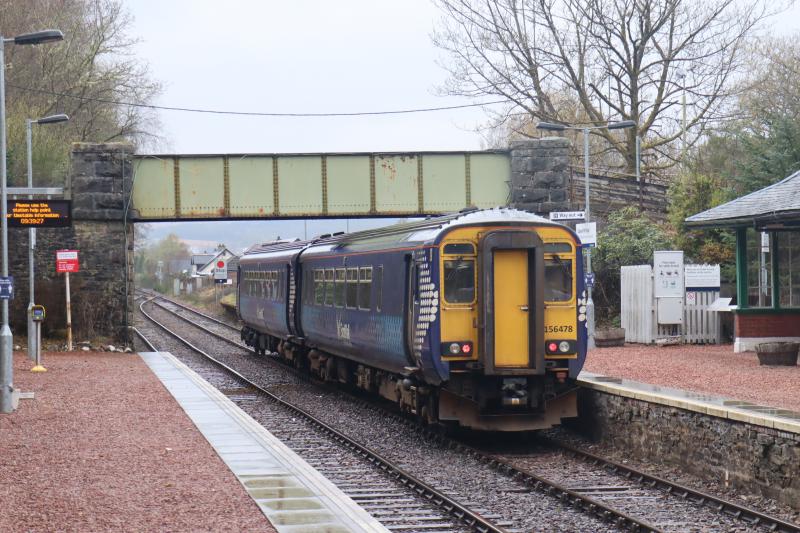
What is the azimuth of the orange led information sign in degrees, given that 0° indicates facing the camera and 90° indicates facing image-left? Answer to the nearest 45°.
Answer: approximately 0°

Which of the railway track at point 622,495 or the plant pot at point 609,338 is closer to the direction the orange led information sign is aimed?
the railway track

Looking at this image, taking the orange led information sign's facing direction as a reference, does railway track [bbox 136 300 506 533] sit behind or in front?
in front

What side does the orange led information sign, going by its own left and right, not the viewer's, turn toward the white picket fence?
left

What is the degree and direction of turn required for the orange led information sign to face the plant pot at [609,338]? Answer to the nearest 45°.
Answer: approximately 90° to its left

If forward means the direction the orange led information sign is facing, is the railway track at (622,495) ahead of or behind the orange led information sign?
ahead

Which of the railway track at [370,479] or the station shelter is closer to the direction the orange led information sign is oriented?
the railway track
